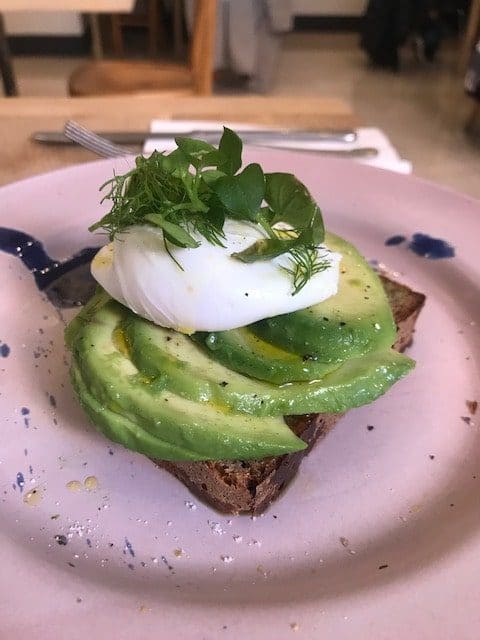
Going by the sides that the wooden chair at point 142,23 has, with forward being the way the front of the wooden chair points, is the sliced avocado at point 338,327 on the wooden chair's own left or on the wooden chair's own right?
on the wooden chair's own left
